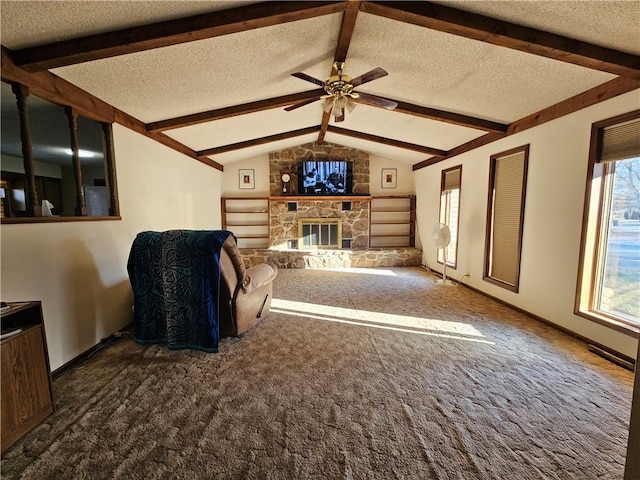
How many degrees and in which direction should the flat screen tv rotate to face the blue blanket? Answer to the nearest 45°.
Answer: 0° — it already faces it

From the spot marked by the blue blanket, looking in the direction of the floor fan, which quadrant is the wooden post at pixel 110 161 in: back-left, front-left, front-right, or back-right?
back-left

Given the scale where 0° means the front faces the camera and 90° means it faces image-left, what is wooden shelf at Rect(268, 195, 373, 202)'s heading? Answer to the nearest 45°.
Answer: approximately 0°

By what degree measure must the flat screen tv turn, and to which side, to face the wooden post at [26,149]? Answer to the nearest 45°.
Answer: approximately 45° to its right

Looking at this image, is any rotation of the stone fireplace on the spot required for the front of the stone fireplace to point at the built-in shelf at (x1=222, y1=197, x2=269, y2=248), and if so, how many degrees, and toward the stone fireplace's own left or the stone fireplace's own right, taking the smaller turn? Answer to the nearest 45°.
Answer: approximately 90° to the stone fireplace's own right

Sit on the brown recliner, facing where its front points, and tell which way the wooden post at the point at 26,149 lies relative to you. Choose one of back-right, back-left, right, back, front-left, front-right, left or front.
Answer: back-left
